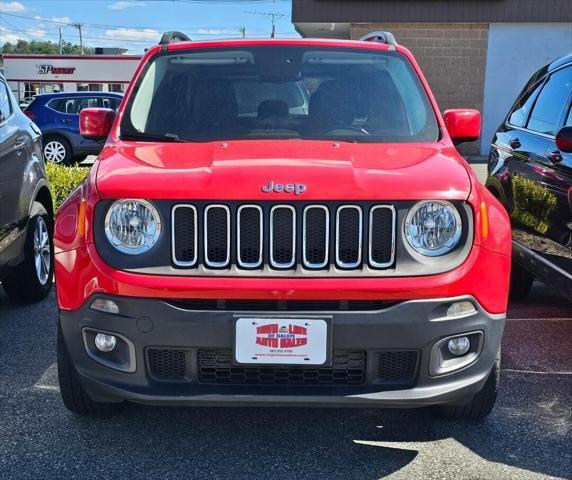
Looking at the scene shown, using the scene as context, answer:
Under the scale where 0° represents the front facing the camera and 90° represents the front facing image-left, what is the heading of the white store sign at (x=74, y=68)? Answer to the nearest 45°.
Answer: approximately 0°

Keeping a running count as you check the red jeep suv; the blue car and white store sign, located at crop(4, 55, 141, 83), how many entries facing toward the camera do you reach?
2

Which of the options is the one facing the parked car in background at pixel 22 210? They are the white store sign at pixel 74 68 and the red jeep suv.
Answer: the white store sign

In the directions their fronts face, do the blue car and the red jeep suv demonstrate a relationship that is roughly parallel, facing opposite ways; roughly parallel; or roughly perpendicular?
roughly perpendicular

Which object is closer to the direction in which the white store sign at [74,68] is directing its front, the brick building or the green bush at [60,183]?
the green bush

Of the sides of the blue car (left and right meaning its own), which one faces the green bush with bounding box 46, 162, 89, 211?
right

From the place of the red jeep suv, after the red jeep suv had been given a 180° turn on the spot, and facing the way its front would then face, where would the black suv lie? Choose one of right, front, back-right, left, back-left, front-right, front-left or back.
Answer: front-right

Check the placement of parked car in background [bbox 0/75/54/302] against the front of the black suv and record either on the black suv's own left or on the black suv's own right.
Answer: on the black suv's own right

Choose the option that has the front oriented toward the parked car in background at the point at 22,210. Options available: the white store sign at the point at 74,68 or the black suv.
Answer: the white store sign

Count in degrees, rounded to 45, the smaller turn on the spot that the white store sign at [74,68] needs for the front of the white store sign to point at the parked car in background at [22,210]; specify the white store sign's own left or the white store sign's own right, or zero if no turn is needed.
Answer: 0° — it already faces it
